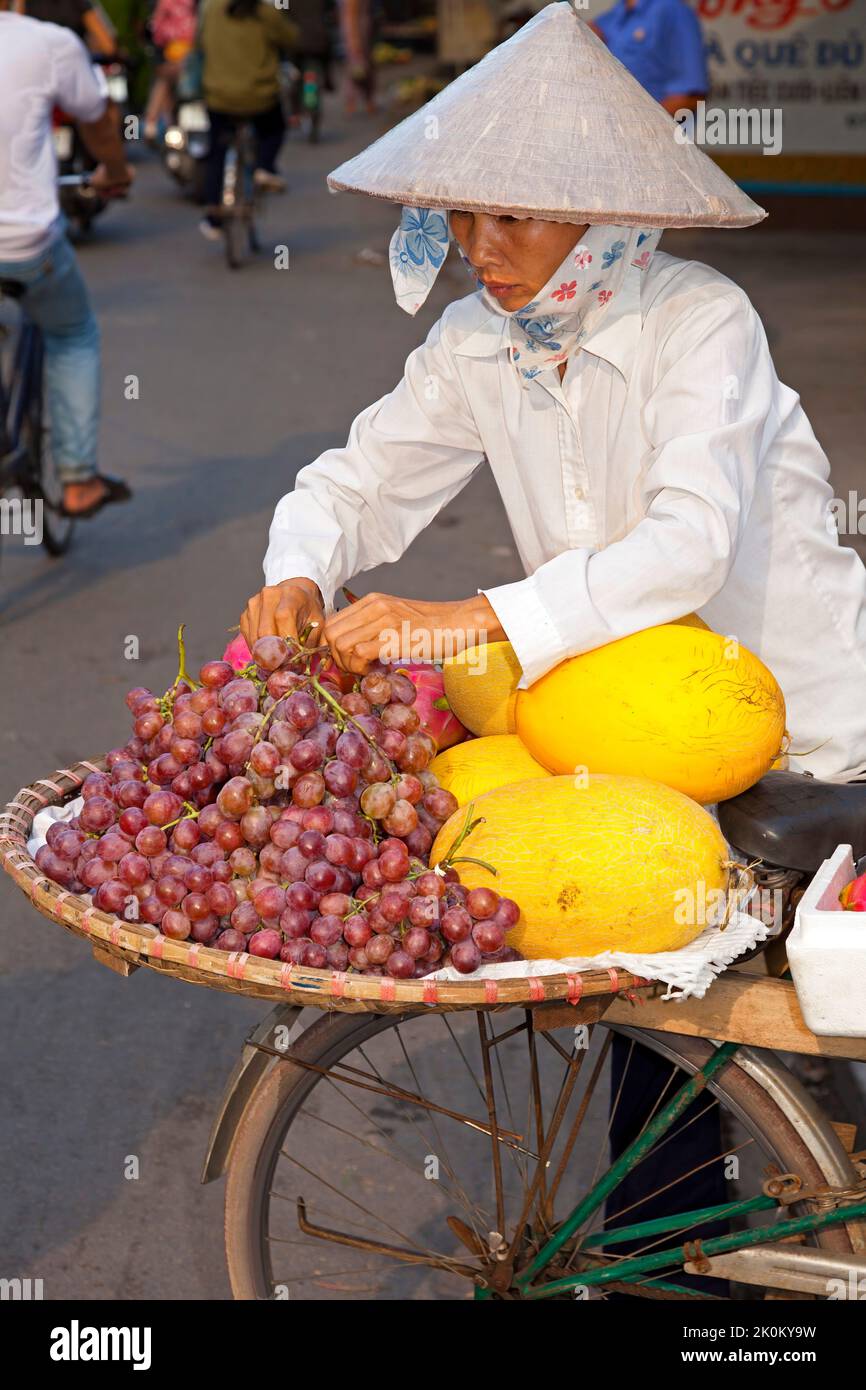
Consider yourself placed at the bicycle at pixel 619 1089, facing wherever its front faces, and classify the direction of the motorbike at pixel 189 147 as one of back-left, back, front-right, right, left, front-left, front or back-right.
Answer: left

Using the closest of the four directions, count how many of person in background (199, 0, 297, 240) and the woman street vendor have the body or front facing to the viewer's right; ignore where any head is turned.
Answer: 0

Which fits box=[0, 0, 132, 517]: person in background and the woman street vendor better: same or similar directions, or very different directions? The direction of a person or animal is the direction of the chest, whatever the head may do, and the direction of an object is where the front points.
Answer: very different directions

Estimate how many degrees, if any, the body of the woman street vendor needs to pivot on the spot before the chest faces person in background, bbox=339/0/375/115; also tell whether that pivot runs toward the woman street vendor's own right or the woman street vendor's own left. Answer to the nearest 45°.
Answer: approximately 135° to the woman street vendor's own right

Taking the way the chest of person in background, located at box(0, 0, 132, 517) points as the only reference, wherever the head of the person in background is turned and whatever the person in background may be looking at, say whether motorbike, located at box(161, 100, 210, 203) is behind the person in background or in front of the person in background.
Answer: in front

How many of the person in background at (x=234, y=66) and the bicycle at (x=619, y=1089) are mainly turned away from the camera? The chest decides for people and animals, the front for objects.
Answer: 1

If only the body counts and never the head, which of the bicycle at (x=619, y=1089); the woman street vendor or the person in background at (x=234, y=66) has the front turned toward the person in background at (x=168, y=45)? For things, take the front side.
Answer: the person in background at (x=234, y=66)

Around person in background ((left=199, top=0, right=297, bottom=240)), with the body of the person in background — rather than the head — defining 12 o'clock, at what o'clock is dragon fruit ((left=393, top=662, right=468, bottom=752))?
The dragon fruit is roughly at 6 o'clock from the person in background.

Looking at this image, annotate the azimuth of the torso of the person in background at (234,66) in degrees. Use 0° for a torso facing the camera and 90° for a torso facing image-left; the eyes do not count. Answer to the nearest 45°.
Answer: approximately 180°

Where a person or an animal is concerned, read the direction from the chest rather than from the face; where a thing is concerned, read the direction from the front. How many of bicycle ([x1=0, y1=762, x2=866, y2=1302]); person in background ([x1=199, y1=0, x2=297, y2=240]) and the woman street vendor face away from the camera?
1

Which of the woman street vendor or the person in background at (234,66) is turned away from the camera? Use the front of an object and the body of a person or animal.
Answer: the person in background

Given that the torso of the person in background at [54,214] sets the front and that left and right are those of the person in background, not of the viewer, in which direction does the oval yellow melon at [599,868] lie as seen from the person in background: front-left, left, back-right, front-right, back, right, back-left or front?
back-right

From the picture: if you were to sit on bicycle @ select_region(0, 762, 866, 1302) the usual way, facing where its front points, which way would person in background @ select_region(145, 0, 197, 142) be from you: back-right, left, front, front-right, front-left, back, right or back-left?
left

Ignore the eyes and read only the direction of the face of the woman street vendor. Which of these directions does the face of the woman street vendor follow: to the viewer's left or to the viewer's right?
to the viewer's left

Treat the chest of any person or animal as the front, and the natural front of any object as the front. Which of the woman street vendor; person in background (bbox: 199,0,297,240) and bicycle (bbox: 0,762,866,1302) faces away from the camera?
the person in background

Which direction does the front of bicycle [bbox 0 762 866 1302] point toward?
to the viewer's right
